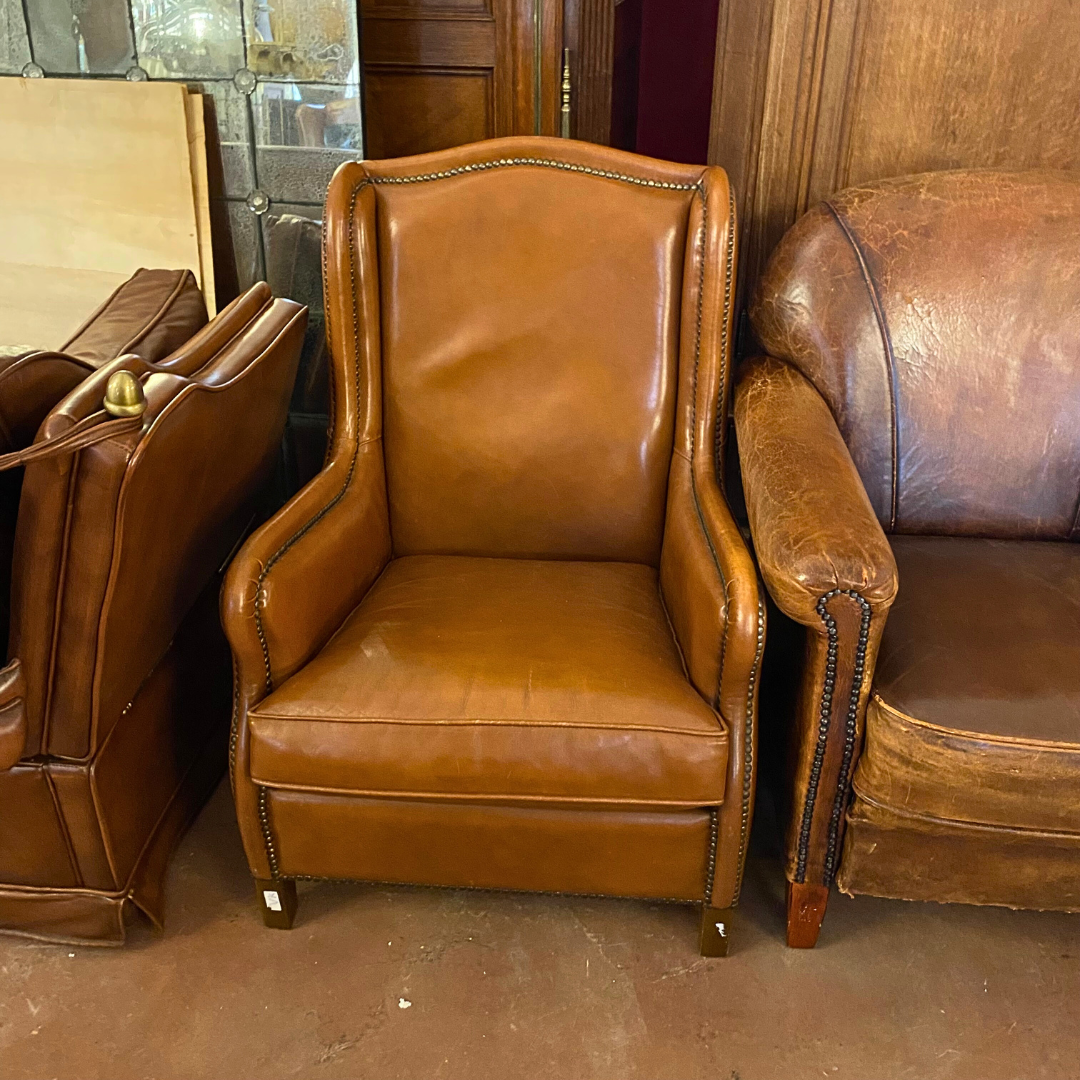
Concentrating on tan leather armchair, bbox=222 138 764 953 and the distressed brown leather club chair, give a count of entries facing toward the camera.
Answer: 2

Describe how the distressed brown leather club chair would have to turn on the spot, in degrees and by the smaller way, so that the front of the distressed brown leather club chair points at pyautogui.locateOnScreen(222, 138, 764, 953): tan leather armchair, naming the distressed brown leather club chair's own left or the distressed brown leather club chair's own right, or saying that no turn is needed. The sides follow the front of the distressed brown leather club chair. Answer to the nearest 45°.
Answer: approximately 90° to the distressed brown leather club chair's own right

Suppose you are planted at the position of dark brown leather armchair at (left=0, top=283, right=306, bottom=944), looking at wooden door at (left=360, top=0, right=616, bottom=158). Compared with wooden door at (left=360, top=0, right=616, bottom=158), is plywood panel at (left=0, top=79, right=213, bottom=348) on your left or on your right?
left

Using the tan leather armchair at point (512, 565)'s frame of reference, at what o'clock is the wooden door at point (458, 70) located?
The wooden door is roughly at 6 o'clock from the tan leather armchair.

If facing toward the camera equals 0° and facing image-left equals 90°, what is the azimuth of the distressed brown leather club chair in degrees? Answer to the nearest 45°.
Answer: approximately 0°

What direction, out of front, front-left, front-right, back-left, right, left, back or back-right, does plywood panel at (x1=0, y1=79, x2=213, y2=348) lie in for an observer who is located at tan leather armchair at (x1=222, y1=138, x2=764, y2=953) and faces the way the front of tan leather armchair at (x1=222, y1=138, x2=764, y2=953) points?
back-right

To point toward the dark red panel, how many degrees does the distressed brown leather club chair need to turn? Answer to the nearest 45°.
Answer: approximately 135° to its right

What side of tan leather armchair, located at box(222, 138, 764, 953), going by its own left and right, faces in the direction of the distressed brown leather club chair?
left
